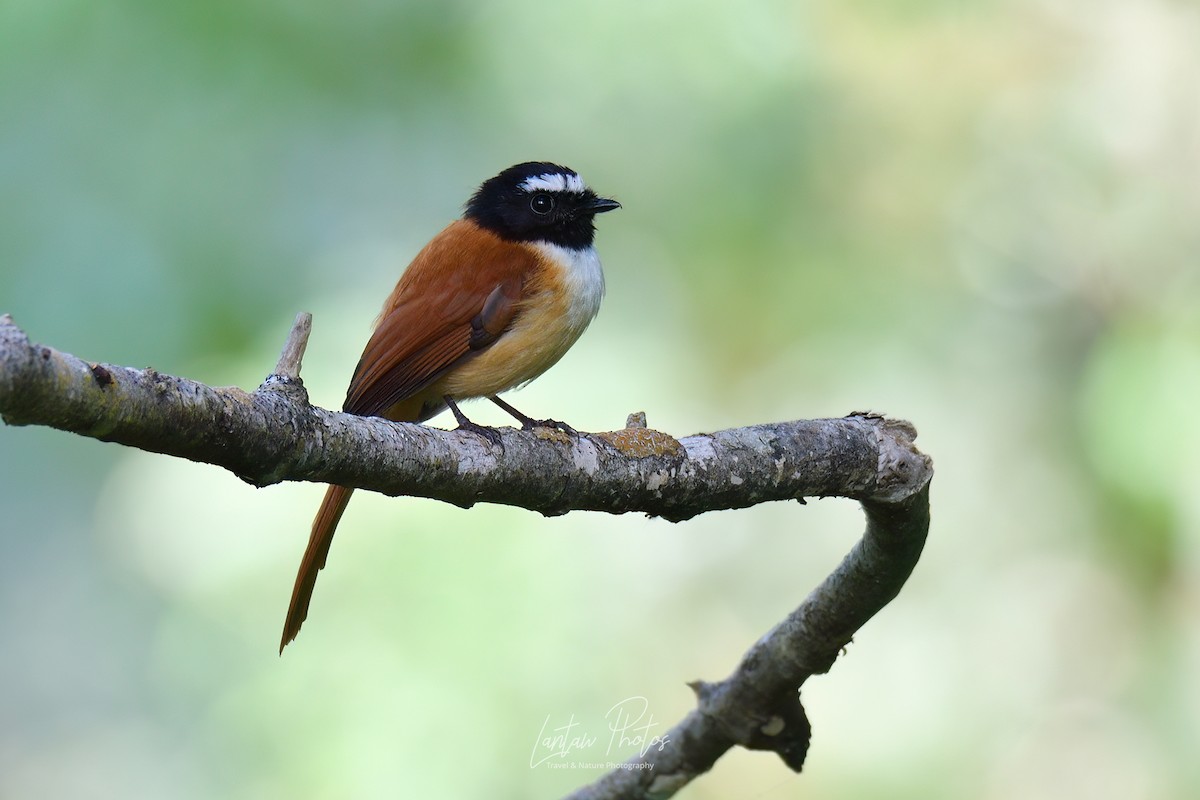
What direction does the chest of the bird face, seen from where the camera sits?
to the viewer's right
